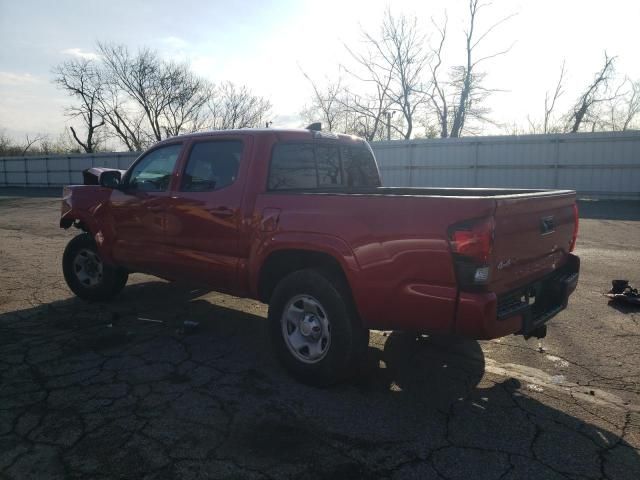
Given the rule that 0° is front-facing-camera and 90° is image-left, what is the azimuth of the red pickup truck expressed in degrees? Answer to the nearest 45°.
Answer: approximately 135°

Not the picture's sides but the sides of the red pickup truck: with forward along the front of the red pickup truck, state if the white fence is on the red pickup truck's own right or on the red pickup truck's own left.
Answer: on the red pickup truck's own right

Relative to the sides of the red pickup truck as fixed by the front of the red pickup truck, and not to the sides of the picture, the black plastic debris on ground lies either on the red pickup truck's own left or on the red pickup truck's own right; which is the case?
on the red pickup truck's own right

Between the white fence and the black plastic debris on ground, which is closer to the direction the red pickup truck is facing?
the white fence
